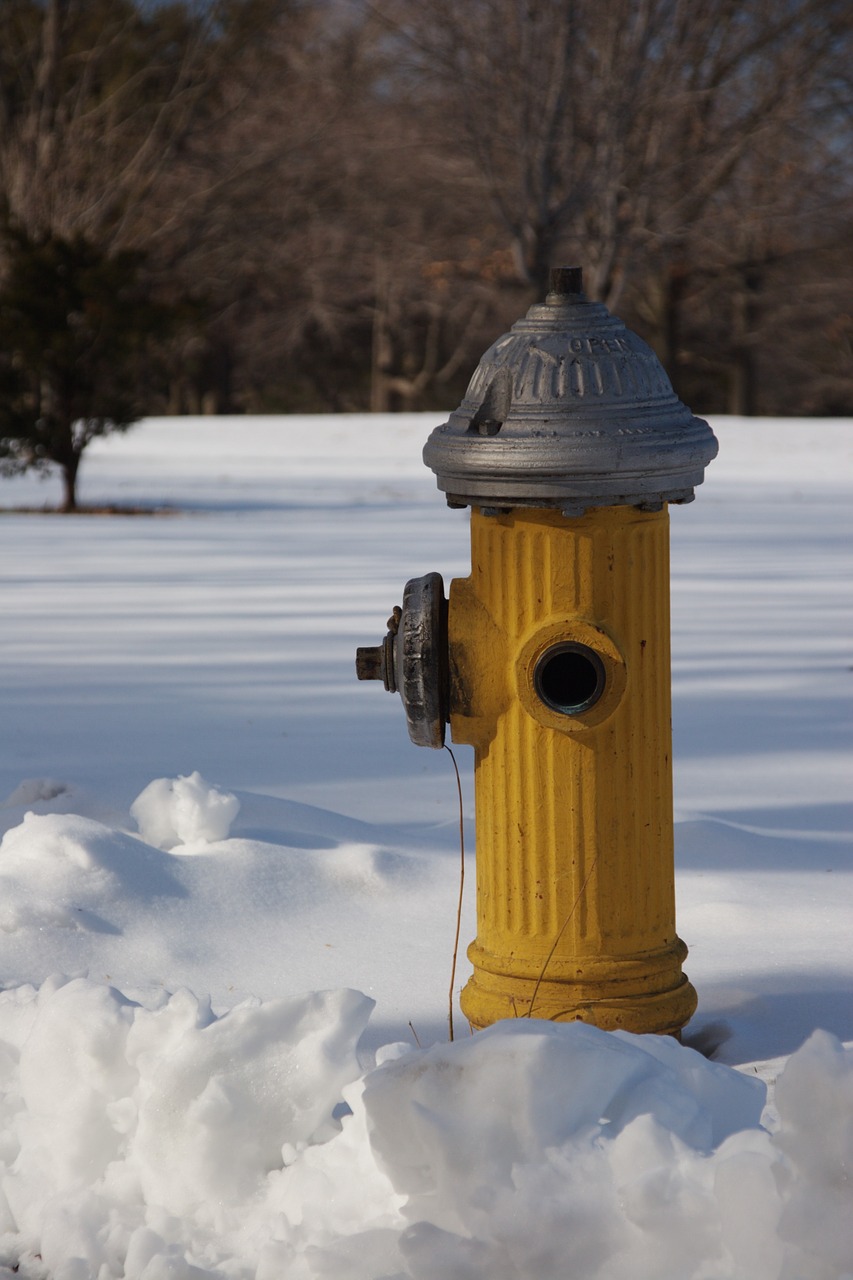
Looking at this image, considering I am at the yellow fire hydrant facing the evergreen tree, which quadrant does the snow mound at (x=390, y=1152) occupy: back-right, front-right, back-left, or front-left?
back-left

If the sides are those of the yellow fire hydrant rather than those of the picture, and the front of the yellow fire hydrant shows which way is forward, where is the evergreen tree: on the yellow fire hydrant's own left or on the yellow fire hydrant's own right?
on the yellow fire hydrant's own right
